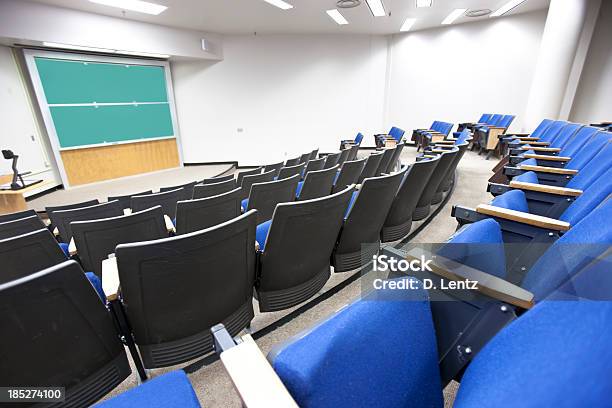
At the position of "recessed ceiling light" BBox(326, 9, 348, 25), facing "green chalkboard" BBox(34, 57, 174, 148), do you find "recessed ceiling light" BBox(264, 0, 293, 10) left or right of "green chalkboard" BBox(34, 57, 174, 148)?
left

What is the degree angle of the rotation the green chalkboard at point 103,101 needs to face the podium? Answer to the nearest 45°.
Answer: approximately 90° to its right
